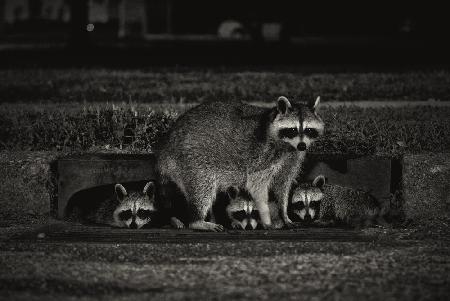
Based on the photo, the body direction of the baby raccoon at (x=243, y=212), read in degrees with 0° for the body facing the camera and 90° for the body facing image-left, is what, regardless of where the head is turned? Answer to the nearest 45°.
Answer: approximately 0°

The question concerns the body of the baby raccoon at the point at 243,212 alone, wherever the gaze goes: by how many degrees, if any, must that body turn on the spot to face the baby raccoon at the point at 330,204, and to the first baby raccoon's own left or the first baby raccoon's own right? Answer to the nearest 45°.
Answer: approximately 90° to the first baby raccoon's own left

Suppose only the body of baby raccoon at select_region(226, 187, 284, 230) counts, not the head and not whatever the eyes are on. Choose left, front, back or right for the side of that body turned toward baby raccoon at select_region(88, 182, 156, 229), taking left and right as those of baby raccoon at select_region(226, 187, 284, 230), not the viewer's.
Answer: right
